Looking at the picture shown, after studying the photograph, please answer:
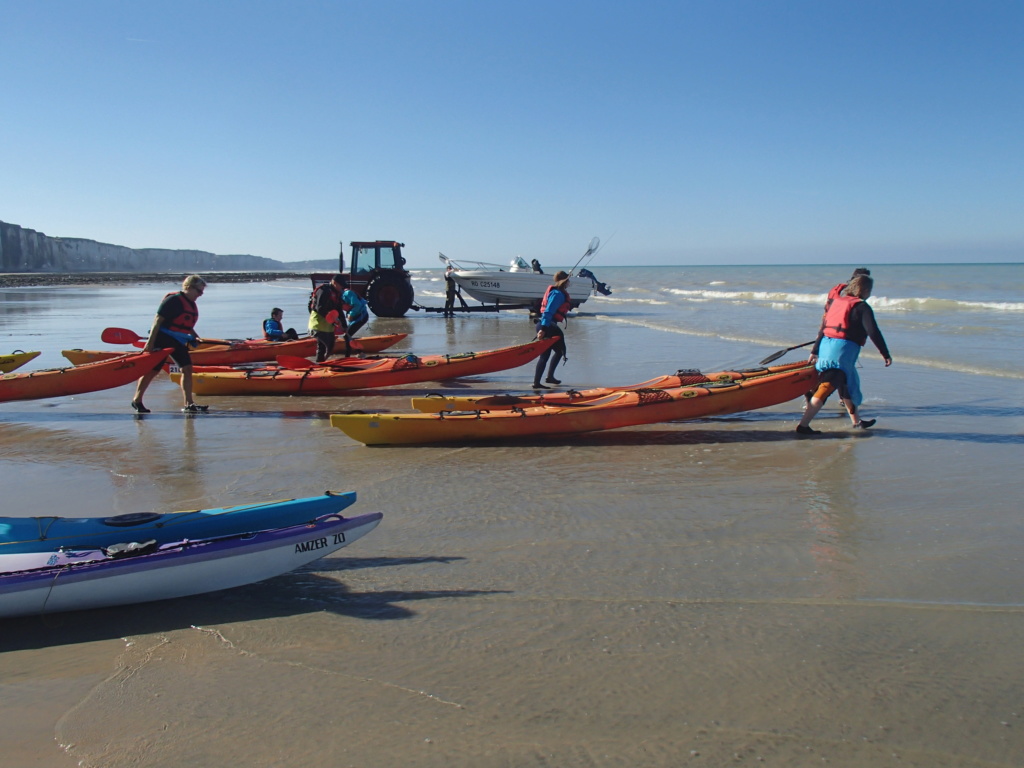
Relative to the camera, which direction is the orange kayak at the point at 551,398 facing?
to the viewer's right

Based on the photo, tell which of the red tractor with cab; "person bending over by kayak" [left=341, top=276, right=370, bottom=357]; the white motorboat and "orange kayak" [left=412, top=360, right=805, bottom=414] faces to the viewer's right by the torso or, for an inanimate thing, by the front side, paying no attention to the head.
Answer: the orange kayak

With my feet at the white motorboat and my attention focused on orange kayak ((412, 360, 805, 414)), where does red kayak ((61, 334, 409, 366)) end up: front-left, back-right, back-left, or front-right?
front-right

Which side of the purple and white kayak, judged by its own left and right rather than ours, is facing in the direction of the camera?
right

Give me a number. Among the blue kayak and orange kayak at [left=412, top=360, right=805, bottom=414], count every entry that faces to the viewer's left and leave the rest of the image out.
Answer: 0

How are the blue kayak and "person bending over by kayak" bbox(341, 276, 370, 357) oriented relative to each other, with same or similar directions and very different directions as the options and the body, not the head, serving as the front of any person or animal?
very different directions

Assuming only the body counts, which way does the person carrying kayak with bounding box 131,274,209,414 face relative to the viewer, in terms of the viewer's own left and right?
facing to the right of the viewer

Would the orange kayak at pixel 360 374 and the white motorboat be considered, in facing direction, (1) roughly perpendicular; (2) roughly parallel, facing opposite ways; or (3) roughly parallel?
roughly parallel, facing opposite ways

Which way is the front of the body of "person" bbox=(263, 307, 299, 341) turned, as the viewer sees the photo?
to the viewer's right

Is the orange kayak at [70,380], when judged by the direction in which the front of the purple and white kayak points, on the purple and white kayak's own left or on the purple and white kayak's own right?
on the purple and white kayak's own left

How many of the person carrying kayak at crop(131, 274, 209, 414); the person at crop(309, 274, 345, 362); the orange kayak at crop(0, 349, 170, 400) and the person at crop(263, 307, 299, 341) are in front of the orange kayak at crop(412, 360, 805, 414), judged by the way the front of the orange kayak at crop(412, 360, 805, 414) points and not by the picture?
0

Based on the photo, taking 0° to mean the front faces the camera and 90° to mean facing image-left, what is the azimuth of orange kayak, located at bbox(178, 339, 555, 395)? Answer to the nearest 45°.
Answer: approximately 270°

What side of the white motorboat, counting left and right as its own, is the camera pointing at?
left

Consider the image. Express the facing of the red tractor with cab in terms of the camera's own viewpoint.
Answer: facing to the left of the viewer

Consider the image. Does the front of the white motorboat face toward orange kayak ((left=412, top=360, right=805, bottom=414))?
no
